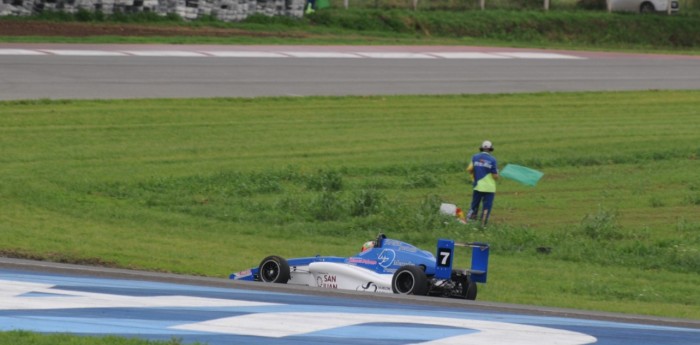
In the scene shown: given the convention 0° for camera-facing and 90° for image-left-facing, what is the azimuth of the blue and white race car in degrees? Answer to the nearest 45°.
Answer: approximately 135°
